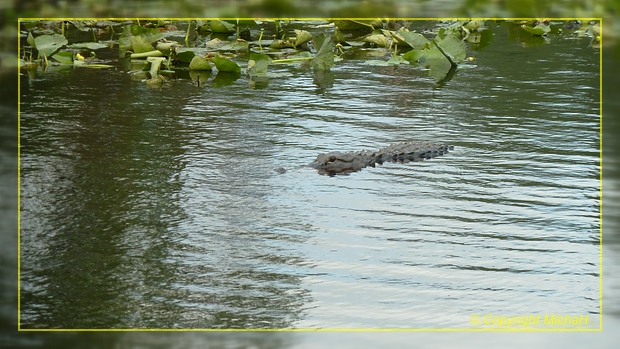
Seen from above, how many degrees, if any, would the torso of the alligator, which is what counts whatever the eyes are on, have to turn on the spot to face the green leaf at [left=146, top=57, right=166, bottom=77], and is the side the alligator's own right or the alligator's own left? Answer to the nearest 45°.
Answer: approximately 90° to the alligator's own right

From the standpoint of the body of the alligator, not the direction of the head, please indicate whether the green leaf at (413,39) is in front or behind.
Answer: behind

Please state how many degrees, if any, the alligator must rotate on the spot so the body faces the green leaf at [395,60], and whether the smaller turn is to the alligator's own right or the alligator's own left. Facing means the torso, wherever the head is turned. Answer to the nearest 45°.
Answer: approximately 135° to the alligator's own right

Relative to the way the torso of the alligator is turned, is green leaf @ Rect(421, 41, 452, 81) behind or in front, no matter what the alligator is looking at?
behind

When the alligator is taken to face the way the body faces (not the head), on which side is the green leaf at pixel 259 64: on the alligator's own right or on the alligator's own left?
on the alligator's own right

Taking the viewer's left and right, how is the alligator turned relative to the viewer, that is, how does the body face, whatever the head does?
facing the viewer and to the left of the viewer

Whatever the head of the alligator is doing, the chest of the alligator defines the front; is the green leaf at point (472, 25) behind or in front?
behind

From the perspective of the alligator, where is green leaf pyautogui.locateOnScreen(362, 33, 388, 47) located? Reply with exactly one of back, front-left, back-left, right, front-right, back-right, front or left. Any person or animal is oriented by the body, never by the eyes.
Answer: back-right

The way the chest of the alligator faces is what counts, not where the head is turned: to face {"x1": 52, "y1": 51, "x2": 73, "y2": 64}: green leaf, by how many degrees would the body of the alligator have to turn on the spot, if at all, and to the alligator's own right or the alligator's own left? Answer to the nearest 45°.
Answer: approximately 90° to the alligator's own right
